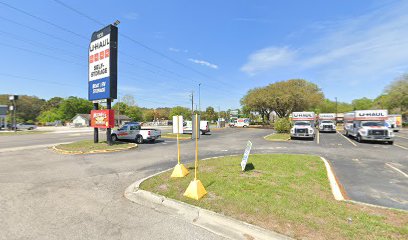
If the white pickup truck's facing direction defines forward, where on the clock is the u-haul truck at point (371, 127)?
The u-haul truck is roughly at 5 o'clock from the white pickup truck.

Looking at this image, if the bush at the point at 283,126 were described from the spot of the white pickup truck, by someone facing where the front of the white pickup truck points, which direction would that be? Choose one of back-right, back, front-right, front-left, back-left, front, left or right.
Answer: back-right

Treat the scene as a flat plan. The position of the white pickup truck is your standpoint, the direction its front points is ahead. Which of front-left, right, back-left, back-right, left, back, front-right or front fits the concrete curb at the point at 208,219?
back-left

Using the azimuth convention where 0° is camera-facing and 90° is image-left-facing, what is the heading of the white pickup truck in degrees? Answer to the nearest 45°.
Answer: approximately 135°
